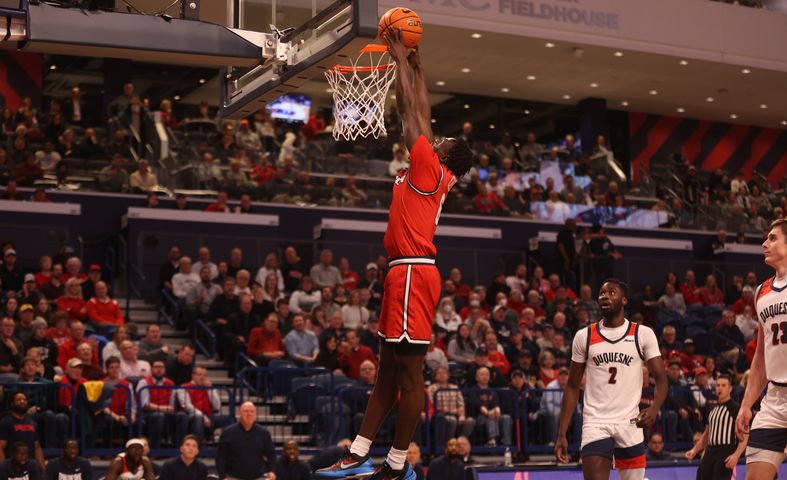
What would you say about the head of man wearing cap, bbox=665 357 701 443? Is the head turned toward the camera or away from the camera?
toward the camera

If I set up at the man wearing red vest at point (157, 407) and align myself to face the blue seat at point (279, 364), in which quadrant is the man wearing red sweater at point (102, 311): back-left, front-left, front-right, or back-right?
front-left

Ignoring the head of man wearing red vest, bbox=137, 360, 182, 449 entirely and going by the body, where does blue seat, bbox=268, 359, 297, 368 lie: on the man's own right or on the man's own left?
on the man's own left

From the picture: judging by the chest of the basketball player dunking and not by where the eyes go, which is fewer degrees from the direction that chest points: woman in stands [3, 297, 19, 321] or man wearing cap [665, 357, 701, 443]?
the woman in stands

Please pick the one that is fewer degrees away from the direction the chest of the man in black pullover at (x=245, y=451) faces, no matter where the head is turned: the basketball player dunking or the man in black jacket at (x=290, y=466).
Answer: the basketball player dunking

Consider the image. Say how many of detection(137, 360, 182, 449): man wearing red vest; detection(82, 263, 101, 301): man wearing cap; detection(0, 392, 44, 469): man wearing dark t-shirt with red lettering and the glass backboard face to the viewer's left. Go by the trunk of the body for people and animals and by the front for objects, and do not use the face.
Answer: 0

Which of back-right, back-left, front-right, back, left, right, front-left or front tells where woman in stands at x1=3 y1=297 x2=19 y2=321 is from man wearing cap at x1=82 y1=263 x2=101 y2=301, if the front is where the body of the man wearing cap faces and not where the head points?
right

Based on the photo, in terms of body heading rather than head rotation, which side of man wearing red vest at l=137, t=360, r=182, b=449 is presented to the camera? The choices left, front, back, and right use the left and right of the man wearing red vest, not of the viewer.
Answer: front

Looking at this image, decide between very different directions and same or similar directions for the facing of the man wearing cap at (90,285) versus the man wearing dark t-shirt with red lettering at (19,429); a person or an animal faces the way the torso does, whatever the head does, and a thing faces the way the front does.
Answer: same or similar directions

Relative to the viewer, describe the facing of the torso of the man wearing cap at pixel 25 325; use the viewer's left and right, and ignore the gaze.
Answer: facing the viewer and to the right of the viewer

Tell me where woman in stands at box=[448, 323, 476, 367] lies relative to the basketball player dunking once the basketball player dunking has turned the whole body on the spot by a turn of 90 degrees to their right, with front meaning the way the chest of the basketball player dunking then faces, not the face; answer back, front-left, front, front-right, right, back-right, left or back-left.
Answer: front

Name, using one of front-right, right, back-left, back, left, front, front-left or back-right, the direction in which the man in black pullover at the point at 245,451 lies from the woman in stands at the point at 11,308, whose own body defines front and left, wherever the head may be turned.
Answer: front
